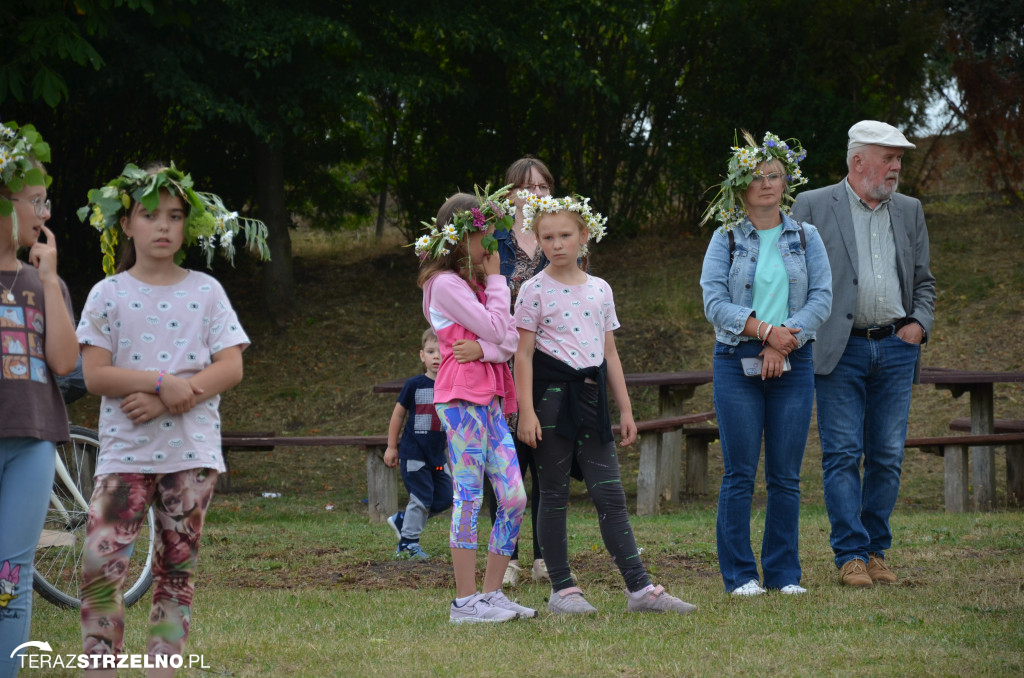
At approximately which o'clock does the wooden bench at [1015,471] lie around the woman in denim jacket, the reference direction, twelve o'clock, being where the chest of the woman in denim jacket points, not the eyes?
The wooden bench is roughly at 7 o'clock from the woman in denim jacket.

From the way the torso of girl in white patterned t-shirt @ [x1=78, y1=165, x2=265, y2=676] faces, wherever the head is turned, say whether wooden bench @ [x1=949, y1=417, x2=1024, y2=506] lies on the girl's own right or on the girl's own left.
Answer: on the girl's own left

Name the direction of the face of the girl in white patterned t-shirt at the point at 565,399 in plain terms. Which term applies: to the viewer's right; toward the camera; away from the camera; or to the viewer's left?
toward the camera

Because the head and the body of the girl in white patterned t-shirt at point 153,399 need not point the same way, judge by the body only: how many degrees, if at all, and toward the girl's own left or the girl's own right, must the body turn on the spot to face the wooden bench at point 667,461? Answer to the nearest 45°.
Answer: approximately 135° to the girl's own left

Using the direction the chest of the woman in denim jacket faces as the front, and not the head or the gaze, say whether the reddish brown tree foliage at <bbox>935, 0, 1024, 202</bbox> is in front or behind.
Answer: behind

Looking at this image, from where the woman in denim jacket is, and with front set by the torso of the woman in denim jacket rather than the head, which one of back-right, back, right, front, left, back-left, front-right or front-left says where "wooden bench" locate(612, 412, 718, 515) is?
back

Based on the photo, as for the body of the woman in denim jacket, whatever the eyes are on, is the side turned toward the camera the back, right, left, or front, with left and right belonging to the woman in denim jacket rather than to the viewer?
front

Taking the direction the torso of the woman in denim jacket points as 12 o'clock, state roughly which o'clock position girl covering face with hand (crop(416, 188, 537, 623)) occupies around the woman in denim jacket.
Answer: The girl covering face with hand is roughly at 2 o'clock from the woman in denim jacket.

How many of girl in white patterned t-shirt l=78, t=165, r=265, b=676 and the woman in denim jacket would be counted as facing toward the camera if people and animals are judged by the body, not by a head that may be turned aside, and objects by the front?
2

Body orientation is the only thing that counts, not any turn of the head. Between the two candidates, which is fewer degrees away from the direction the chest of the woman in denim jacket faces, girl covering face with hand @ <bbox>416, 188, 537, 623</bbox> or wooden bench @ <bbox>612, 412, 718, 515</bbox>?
the girl covering face with hand

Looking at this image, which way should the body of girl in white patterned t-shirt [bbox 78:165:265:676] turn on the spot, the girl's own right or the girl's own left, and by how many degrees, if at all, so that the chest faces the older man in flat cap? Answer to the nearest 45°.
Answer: approximately 90° to the girl's own left

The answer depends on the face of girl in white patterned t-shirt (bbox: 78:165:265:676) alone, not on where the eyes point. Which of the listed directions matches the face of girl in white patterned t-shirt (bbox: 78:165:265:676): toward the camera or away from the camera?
toward the camera

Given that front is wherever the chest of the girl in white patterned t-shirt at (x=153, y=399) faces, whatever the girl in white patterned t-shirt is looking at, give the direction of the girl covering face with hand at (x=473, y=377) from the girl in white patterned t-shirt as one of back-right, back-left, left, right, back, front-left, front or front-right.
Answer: back-left

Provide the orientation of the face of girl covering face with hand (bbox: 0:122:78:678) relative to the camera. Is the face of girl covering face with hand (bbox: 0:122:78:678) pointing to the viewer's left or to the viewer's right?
to the viewer's right

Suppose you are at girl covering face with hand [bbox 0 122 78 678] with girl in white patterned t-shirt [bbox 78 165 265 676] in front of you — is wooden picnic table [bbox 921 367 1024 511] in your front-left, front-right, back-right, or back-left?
front-left

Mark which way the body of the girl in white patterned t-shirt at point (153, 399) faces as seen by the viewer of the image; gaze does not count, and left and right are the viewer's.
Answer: facing the viewer
